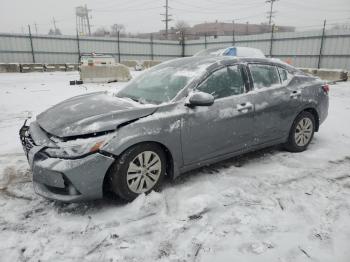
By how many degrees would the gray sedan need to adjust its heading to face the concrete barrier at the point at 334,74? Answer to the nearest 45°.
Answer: approximately 180°

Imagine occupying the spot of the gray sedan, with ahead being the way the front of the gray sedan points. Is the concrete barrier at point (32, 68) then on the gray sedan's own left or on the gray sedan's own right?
on the gray sedan's own right

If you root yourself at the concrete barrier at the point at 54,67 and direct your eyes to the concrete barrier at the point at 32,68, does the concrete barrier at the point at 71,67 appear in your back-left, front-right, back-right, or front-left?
back-left

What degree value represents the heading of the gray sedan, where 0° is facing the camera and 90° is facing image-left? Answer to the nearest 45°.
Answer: approximately 45°

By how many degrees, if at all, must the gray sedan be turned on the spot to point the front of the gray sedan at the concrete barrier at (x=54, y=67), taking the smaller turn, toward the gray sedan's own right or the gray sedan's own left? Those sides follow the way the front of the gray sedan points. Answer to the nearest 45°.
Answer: approximately 90° to the gray sedan's own right

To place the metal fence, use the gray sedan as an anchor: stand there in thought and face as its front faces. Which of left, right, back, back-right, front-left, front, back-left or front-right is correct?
back-right

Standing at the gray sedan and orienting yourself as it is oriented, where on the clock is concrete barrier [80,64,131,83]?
The concrete barrier is roughly at 4 o'clock from the gray sedan.

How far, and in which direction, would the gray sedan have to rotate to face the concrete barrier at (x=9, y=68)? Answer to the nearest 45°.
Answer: approximately 90° to its right
